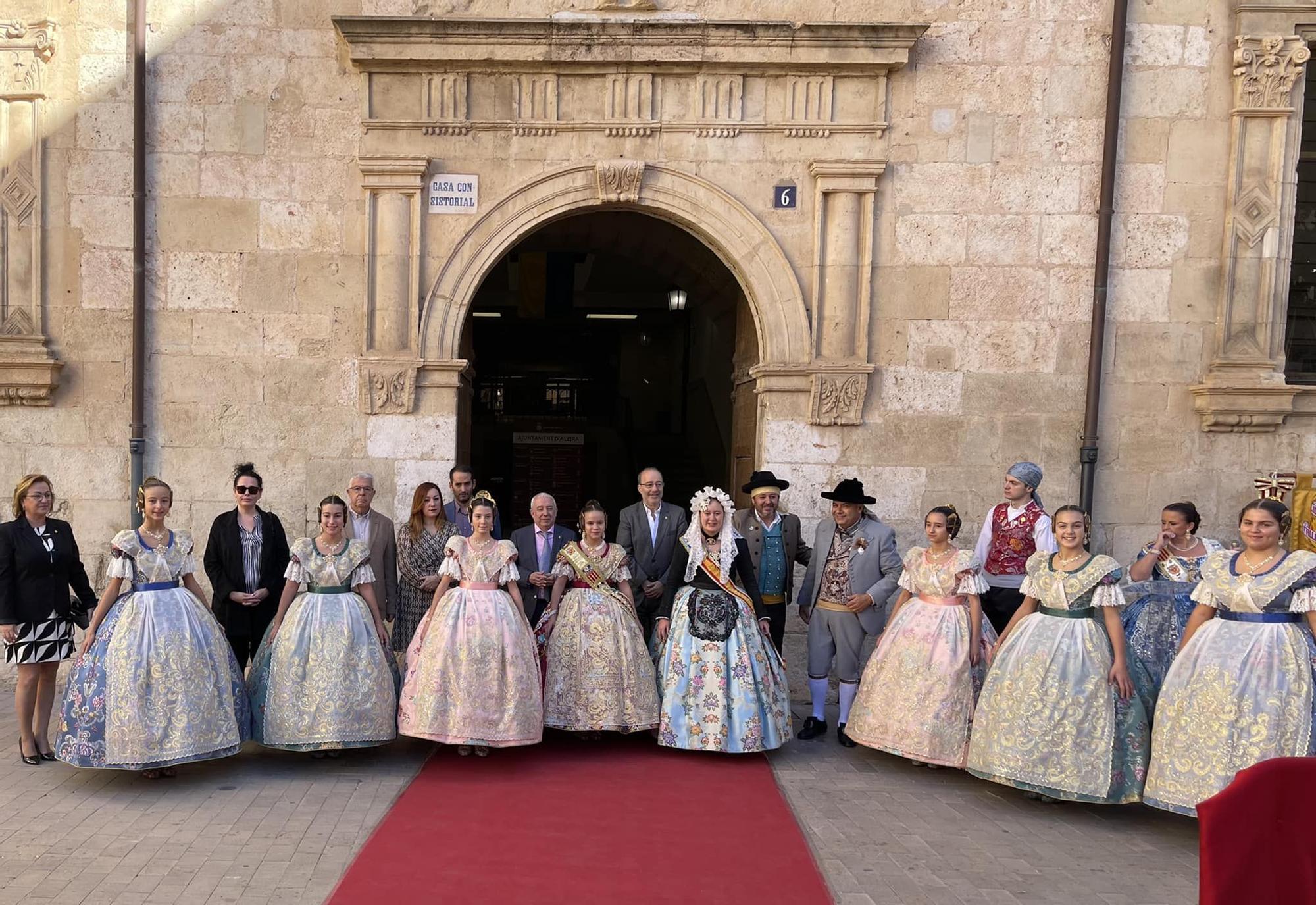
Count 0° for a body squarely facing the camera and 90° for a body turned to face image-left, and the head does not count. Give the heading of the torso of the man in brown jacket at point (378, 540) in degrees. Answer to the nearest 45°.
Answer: approximately 0°

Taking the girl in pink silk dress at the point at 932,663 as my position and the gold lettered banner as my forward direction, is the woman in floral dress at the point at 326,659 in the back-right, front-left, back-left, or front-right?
back-left

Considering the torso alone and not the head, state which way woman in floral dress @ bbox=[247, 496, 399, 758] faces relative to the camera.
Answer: toward the camera

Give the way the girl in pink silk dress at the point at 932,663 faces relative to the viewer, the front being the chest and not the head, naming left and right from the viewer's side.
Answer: facing the viewer and to the left of the viewer

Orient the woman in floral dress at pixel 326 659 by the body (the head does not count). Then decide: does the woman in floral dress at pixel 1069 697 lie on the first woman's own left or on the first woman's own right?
on the first woman's own left

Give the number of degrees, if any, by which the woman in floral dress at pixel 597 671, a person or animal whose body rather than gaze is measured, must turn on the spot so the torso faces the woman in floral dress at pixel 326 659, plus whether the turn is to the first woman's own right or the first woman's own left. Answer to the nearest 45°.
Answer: approximately 90° to the first woman's own right

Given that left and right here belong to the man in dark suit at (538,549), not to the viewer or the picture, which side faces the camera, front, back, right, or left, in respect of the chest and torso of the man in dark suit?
front

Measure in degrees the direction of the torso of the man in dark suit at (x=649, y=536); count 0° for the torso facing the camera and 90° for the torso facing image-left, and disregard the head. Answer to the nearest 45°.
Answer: approximately 0°

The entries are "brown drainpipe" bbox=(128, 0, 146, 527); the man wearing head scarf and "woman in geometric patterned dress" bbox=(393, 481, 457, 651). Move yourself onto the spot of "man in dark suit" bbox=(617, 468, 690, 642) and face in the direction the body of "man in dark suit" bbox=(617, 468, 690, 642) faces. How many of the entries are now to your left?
1

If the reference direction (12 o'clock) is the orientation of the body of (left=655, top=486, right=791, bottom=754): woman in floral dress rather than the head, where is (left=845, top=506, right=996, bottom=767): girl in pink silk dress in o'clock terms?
The girl in pink silk dress is roughly at 9 o'clock from the woman in floral dress.

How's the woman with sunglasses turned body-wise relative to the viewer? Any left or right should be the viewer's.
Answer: facing the viewer

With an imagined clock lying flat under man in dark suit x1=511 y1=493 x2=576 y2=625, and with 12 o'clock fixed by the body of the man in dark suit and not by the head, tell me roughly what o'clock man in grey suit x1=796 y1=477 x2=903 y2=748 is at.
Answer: The man in grey suit is roughly at 9 o'clock from the man in dark suit.

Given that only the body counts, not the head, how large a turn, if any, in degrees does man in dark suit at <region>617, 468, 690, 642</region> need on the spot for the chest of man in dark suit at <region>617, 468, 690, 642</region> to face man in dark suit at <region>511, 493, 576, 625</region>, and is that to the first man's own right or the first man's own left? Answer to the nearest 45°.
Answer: approximately 90° to the first man's own right

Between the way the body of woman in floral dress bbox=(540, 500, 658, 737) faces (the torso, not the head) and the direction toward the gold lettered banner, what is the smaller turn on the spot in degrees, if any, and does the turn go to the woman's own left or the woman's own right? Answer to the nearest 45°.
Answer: approximately 90° to the woman's own left

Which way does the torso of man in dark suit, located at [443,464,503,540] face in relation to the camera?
toward the camera

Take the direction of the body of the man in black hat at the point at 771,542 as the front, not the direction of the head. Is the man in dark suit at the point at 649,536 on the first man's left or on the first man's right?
on the first man's right

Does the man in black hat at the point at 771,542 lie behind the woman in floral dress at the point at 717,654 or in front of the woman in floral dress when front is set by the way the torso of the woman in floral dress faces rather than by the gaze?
behind
